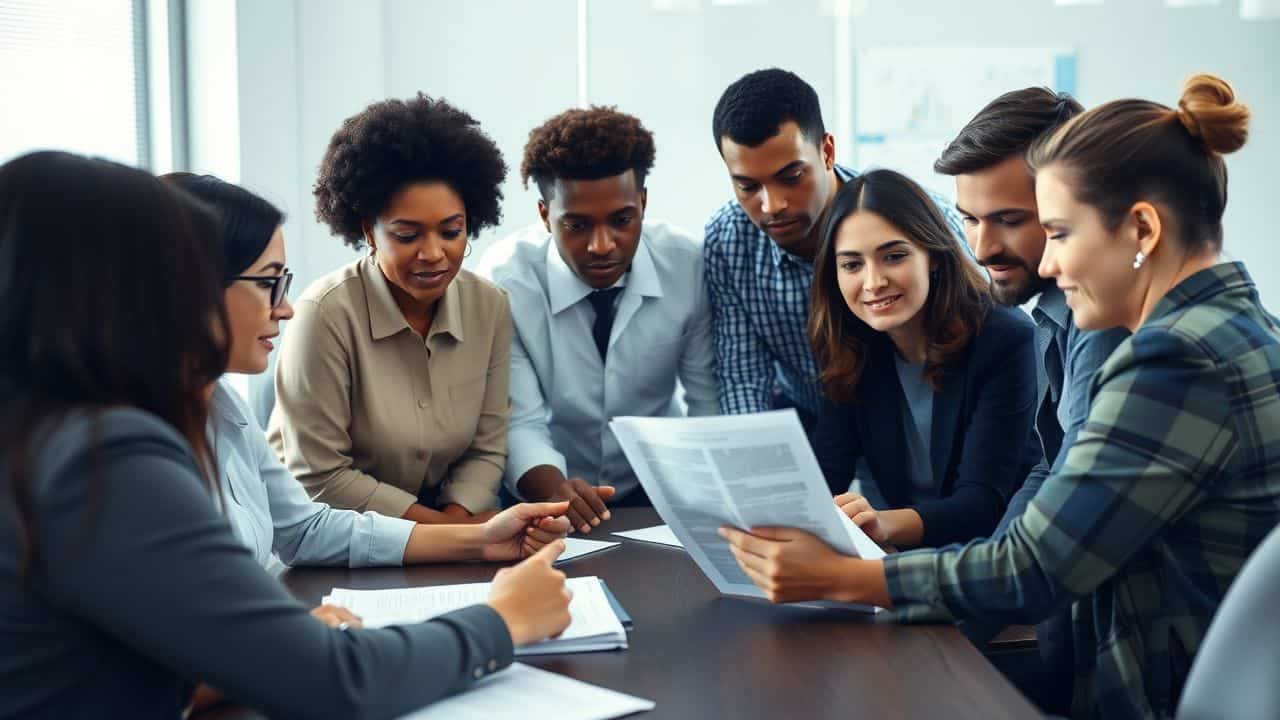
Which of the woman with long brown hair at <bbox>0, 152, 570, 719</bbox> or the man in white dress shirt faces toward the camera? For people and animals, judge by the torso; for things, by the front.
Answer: the man in white dress shirt

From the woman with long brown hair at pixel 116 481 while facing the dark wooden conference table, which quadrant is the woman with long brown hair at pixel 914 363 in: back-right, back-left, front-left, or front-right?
front-left

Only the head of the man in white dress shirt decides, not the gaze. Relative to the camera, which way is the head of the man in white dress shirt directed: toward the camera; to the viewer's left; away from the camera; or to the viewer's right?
toward the camera

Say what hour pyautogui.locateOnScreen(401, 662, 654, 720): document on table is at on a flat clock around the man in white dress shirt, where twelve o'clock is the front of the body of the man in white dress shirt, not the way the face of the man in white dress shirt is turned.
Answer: The document on table is roughly at 12 o'clock from the man in white dress shirt.

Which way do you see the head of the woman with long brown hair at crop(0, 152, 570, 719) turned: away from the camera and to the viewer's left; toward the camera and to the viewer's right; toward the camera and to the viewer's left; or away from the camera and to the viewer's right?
away from the camera and to the viewer's right

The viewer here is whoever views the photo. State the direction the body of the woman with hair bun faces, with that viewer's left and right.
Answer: facing to the left of the viewer

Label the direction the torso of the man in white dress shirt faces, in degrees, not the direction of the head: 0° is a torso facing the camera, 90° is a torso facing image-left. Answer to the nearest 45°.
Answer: approximately 0°

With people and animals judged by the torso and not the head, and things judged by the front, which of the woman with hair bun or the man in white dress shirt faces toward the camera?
the man in white dress shirt

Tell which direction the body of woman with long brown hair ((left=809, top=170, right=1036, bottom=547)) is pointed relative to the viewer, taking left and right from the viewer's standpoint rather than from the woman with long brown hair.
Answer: facing the viewer and to the left of the viewer

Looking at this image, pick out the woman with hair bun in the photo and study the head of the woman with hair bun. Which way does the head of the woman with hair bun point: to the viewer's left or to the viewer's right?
to the viewer's left

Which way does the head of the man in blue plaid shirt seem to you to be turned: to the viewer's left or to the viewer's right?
to the viewer's left

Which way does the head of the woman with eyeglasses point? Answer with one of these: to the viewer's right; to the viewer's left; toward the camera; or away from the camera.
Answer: to the viewer's right
